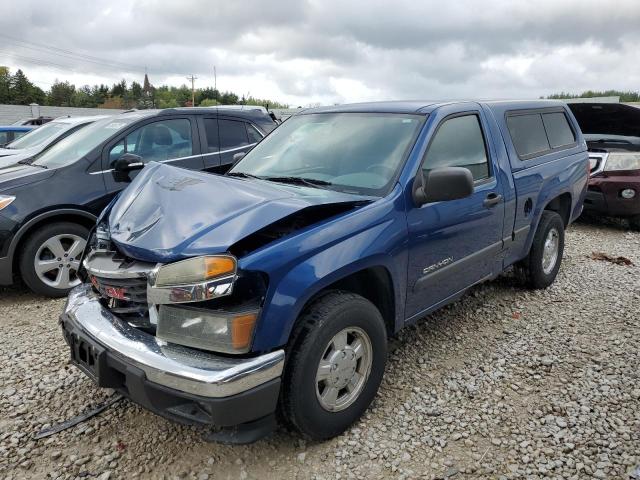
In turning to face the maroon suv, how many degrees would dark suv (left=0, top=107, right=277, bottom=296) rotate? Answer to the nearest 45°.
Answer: approximately 135° to its left

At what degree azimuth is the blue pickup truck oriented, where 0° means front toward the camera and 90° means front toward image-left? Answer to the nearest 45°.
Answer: approximately 45°

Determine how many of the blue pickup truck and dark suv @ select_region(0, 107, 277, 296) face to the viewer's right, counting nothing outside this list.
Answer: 0

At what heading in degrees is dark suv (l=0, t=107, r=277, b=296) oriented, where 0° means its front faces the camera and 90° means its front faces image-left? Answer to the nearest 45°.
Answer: approximately 45°

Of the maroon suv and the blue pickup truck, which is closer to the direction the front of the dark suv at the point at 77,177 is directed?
the blue pickup truck

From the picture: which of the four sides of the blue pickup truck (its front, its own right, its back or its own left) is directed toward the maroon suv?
back

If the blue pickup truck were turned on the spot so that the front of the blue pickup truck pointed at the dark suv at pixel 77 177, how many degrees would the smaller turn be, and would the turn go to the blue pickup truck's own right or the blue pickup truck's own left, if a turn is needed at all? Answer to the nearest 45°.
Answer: approximately 90° to the blue pickup truck's own right
